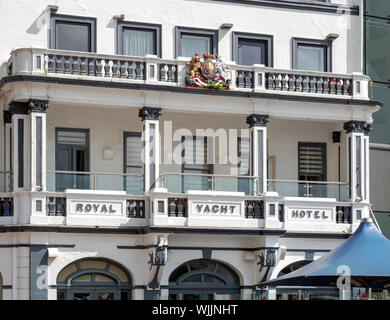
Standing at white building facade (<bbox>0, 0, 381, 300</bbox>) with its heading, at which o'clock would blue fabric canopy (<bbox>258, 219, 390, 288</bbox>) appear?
The blue fabric canopy is roughly at 11 o'clock from the white building facade.

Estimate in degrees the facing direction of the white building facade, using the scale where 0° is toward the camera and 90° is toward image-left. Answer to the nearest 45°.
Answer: approximately 0°
